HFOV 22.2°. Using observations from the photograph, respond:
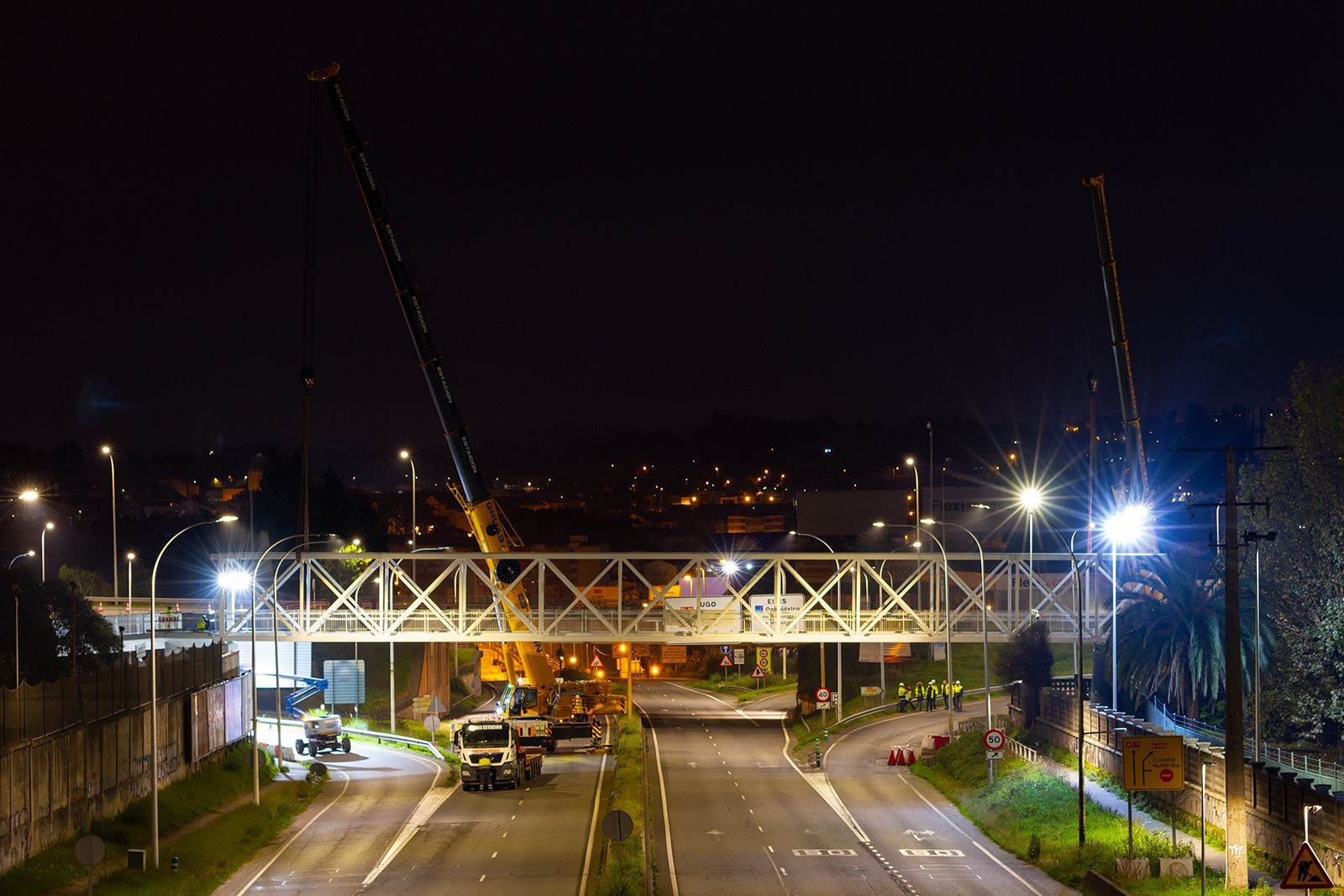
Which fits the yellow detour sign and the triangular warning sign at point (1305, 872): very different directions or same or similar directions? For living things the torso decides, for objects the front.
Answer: same or similar directions

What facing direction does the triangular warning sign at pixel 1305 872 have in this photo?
toward the camera

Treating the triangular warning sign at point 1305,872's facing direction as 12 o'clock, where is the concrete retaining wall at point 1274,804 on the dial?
The concrete retaining wall is roughly at 6 o'clock from the triangular warning sign.

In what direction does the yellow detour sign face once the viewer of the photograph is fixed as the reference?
facing the viewer

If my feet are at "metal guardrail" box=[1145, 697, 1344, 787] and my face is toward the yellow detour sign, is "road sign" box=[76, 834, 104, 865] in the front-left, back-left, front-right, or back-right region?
front-right

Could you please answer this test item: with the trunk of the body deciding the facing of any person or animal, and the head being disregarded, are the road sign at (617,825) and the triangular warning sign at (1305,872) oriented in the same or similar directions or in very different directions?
very different directions

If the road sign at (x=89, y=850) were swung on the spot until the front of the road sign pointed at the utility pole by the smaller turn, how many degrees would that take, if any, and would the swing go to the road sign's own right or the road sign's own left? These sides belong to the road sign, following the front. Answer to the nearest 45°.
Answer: approximately 90° to the road sign's own right

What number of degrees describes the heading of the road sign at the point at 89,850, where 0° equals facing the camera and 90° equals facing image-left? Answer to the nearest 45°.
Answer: approximately 180°

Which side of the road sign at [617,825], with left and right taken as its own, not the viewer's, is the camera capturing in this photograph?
back

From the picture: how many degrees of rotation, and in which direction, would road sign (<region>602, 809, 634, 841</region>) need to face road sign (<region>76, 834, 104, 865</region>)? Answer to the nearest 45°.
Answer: approximately 90° to its left

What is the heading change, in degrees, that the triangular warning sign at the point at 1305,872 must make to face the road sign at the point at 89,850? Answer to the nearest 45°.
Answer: approximately 90° to its right

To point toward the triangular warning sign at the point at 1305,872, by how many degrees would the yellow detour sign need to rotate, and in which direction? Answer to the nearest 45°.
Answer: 0° — it already faces it

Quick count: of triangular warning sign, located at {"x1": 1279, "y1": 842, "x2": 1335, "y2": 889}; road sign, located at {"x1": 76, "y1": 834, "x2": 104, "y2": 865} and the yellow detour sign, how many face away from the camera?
1

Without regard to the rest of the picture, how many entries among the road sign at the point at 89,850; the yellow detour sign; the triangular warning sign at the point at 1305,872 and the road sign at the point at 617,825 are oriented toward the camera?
2
